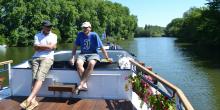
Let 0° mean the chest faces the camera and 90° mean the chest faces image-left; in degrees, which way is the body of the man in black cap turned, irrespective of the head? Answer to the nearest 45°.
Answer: approximately 0°
